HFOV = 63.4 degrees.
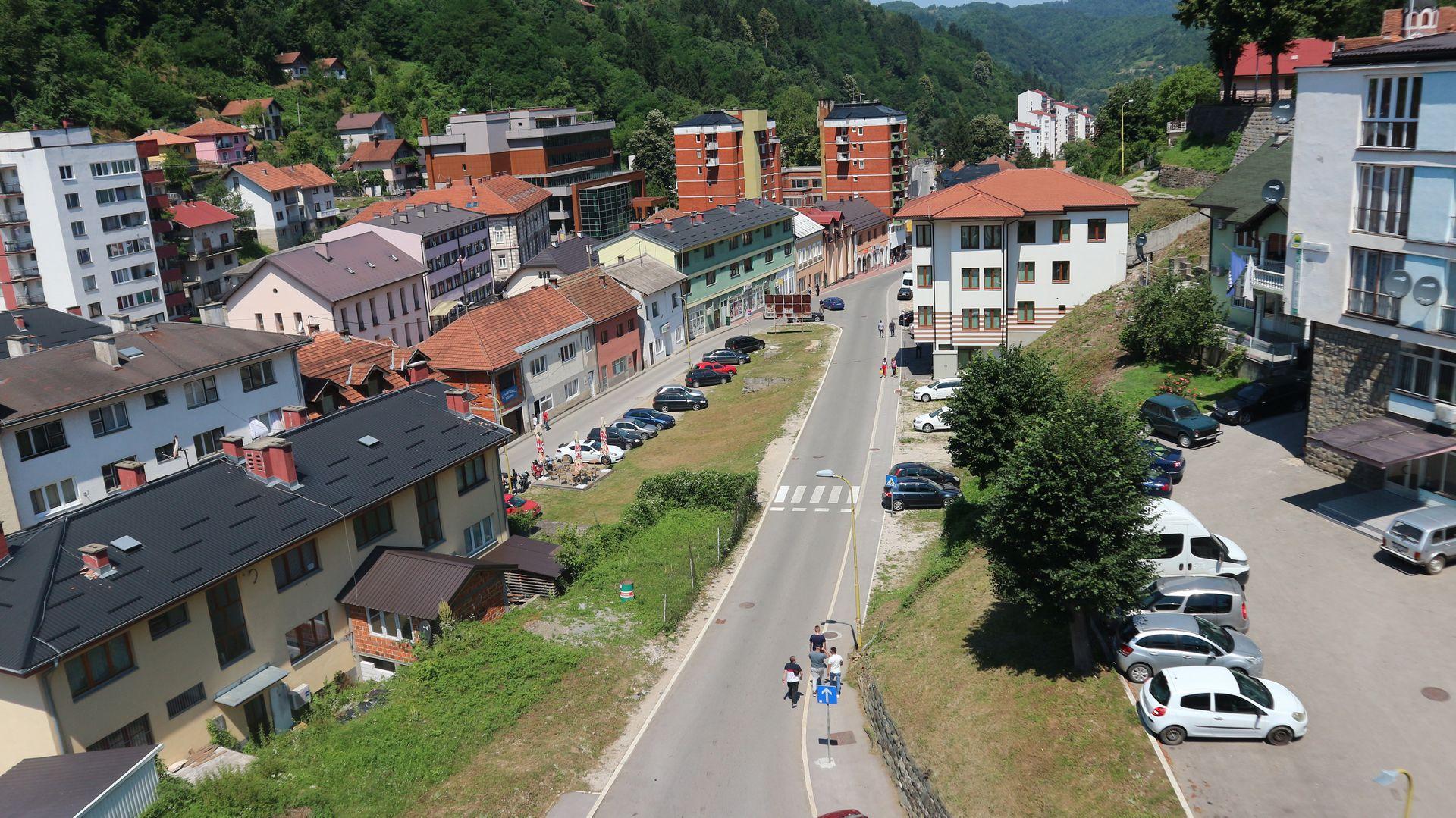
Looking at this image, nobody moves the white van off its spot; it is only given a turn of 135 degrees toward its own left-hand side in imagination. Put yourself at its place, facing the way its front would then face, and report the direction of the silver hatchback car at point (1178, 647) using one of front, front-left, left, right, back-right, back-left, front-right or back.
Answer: back-left

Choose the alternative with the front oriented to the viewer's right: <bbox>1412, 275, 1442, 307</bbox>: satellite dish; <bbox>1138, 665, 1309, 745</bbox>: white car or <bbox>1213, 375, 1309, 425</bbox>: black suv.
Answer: the white car

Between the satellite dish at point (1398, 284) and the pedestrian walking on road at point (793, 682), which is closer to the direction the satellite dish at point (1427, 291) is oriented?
the pedestrian walking on road

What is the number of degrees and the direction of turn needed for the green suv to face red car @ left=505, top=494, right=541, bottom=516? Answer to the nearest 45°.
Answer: approximately 135° to its right

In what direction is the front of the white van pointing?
to the viewer's right

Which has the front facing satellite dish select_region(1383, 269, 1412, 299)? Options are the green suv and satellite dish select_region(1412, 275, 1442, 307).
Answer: the green suv

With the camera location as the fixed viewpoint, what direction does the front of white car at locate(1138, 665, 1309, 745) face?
facing to the right of the viewer

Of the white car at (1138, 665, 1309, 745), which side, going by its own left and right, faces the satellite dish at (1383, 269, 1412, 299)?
left

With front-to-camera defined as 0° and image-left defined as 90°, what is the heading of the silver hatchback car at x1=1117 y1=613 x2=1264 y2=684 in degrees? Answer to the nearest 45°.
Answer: approximately 270°

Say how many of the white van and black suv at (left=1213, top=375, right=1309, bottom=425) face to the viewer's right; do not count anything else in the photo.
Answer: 1

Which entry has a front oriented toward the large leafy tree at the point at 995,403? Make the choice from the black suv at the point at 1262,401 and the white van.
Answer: the black suv

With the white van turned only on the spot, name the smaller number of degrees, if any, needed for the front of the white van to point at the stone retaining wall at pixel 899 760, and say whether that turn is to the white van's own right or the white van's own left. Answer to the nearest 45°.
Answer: approximately 135° to the white van's own right

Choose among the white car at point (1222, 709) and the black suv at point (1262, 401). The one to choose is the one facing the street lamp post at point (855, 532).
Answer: the black suv

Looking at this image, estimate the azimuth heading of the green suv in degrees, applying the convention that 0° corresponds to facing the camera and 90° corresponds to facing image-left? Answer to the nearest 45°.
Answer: approximately 315°

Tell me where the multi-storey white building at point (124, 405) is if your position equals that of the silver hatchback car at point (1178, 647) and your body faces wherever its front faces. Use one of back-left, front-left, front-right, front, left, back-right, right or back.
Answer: back
